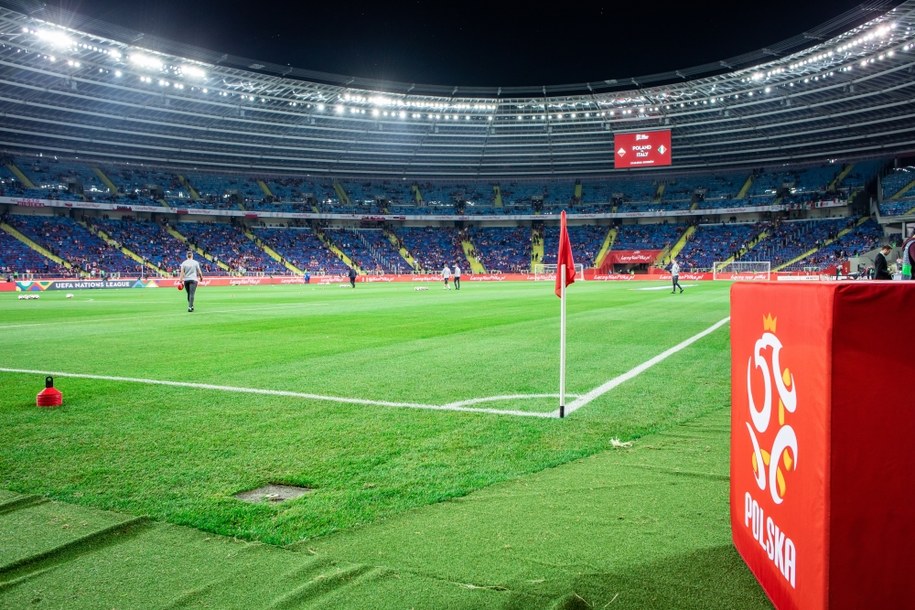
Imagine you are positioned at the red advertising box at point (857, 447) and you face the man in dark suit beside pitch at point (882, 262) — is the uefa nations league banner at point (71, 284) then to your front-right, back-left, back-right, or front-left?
front-left

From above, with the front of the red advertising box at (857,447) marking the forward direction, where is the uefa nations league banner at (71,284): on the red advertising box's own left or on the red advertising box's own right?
on the red advertising box's own right

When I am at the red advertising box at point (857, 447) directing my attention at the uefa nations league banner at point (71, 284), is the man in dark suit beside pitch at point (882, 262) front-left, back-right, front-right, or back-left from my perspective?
front-right

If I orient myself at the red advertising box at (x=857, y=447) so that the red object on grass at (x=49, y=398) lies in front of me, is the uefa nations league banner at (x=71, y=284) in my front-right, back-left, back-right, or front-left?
front-right

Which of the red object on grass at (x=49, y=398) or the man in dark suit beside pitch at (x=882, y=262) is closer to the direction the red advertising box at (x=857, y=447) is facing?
the red object on grass

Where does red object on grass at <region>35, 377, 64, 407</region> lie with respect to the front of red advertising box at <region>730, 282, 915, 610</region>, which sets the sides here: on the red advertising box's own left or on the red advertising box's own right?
on the red advertising box's own right

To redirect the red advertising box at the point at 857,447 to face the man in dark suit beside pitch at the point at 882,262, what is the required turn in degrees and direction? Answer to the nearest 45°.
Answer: approximately 135° to its right

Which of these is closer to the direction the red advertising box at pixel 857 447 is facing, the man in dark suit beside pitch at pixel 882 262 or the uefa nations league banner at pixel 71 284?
the uefa nations league banner

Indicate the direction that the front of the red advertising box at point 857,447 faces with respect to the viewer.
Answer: facing the viewer and to the left of the viewer
